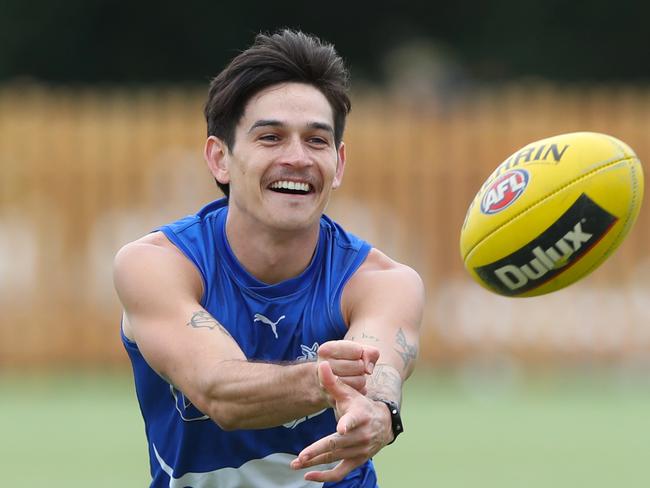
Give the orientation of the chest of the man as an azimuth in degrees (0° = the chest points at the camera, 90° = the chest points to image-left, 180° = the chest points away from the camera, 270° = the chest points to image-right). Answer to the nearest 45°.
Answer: approximately 0°

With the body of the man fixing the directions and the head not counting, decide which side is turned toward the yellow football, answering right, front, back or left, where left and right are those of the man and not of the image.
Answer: left
